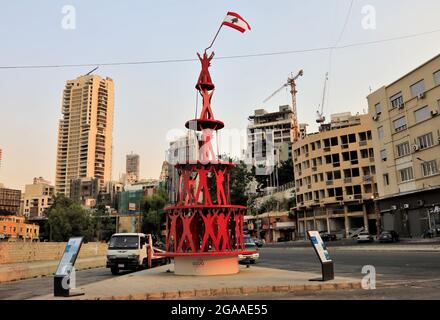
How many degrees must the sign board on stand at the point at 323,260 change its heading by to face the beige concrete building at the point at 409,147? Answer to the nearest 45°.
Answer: approximately 135° to its left

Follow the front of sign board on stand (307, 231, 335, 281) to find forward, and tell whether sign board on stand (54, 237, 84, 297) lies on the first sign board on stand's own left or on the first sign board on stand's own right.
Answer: on the first sign board on stand's own right

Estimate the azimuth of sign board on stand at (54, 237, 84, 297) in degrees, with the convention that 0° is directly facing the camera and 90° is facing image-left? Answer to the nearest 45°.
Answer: approximately 45°

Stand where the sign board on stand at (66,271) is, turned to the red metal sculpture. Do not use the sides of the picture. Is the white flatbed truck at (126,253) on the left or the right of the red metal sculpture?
left

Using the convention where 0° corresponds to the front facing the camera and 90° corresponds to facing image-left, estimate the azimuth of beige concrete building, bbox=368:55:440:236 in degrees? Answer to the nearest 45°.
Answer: approximately 45°

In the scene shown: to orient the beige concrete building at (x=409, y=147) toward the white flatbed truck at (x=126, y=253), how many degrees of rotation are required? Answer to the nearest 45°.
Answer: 0° — it already faces it

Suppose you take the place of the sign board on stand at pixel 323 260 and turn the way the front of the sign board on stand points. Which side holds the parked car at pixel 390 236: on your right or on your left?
on your left

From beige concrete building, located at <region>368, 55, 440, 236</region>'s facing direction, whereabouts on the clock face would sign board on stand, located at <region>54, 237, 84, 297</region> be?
The sign board on stand is roughly at 11 o'clock from the beige concrete building.
